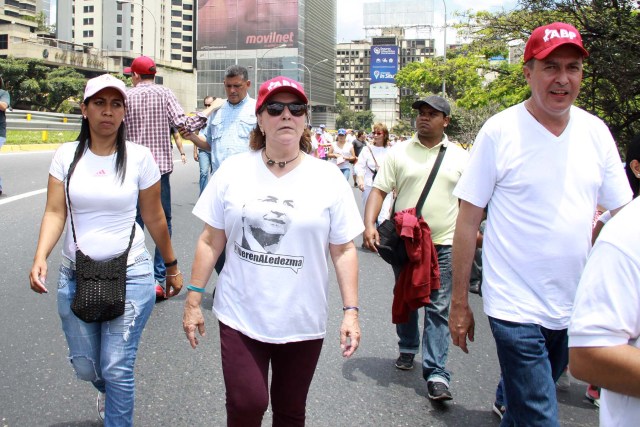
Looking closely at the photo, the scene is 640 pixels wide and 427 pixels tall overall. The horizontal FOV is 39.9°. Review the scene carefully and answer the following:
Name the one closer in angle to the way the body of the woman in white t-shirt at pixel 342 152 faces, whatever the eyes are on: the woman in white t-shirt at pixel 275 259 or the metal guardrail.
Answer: the woman in white t-shirt

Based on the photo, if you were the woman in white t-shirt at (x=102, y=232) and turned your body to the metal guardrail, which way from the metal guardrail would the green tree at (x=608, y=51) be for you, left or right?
right

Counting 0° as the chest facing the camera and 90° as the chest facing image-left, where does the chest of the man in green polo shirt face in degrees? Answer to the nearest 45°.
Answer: approximately 0°

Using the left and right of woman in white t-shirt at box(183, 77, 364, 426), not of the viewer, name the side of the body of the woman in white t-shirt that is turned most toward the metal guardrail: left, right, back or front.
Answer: back

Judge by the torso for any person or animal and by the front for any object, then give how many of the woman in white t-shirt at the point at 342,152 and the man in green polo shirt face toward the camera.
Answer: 2

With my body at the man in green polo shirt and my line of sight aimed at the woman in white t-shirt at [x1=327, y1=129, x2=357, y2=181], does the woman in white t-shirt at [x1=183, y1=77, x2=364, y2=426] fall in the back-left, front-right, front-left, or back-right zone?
back-left

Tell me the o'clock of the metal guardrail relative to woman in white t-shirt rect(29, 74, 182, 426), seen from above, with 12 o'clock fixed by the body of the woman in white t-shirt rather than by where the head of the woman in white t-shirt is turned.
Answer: The metal guardrail is roughly at 6 o'clock from the woman in white t-shirt.

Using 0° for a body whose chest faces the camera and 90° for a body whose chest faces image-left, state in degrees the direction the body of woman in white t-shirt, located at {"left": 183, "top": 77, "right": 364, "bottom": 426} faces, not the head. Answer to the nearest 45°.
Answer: approximately 0°

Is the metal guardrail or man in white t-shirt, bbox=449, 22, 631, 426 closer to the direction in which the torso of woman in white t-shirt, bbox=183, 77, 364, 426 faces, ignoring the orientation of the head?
the man in white t-shirt

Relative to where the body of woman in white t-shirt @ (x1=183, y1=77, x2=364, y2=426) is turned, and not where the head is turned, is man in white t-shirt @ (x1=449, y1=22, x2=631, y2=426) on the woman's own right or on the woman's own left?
on the woman's own left

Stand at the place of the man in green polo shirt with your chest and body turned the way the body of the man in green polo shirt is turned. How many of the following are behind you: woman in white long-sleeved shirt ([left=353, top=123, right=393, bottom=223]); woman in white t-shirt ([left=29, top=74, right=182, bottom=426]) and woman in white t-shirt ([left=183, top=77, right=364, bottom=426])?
1
